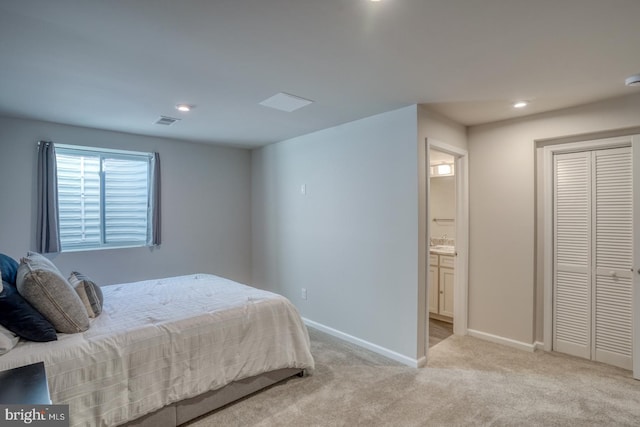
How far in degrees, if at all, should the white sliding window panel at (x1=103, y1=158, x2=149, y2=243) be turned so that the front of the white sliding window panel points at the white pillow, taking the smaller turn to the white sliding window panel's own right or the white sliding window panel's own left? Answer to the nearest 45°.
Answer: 0° — it already faces it

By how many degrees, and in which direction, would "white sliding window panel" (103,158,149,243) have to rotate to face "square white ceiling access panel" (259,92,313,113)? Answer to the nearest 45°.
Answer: approximately 45° to its left

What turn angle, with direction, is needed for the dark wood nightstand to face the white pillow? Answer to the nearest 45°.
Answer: approximately 90° to its left

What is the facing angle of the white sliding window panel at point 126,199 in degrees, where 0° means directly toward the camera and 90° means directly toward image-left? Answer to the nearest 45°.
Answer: approximately 0°

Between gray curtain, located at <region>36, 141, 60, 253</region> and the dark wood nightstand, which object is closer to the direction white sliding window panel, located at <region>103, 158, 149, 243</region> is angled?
the dark wood nightstand

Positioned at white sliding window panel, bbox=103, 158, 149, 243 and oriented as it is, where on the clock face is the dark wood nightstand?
The dark wood nightstand is roughly at 12 o'clock from the white sliding window panel.

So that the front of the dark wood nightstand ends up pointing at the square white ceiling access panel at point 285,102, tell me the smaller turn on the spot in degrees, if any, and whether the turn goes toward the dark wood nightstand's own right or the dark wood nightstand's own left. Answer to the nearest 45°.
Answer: approximately 45° to the dark wood nightstand's own left

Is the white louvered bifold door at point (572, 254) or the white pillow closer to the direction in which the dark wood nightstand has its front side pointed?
the white louvered bifold door

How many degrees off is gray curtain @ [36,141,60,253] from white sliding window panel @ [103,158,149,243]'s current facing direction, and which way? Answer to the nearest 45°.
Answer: approximately 45° to its right

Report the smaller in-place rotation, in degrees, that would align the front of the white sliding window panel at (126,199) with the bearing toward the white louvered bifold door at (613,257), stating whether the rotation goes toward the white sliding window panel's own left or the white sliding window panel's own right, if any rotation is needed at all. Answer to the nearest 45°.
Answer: approximately 45° to the white sliding window panel's own left

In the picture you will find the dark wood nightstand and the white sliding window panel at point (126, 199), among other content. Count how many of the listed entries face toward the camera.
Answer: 1

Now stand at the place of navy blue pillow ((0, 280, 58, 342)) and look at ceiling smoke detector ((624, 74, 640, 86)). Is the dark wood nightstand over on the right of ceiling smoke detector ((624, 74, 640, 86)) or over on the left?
right

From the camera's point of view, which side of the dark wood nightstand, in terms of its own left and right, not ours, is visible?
right

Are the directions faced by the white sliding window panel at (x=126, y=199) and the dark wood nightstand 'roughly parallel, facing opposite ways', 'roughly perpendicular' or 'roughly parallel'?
roughly perpendicular
